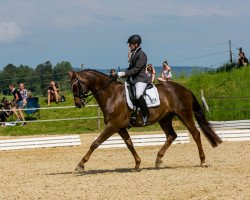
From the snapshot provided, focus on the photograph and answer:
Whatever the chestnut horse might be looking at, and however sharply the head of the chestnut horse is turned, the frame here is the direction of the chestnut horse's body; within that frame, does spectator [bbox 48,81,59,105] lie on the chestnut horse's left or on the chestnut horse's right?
on the chestnut horse's right

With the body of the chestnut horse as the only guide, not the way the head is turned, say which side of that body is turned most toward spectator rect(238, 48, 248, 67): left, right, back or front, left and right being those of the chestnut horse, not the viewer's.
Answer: right

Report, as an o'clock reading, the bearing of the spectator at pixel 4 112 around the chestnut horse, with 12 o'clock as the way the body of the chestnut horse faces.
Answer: The spectator is roughly at 2 o'clock from the chestnut horse.

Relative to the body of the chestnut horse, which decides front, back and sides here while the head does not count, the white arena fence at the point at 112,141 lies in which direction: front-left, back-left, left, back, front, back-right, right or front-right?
right

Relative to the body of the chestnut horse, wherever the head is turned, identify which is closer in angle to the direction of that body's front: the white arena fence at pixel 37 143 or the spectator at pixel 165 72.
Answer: the white arena fence

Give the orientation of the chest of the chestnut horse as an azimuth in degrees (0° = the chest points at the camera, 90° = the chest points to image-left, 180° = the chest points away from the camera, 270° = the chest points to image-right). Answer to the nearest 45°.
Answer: approximately 90°

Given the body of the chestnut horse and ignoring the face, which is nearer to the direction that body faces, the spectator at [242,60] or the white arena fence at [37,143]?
the white arena fence

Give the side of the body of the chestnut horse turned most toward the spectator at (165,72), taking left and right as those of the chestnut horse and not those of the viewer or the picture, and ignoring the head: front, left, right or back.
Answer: right
